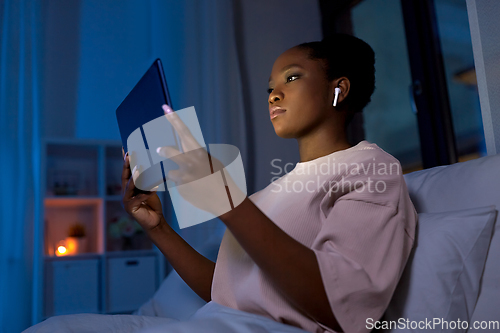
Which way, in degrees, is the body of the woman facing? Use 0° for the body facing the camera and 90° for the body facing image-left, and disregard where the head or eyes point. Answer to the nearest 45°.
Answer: approximately 45°
